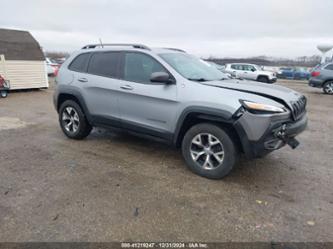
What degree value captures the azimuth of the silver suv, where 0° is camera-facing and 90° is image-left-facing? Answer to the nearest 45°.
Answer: approximately 315°

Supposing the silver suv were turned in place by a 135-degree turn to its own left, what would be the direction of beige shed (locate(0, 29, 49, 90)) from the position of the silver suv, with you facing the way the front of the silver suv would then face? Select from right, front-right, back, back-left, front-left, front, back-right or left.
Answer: front-left
